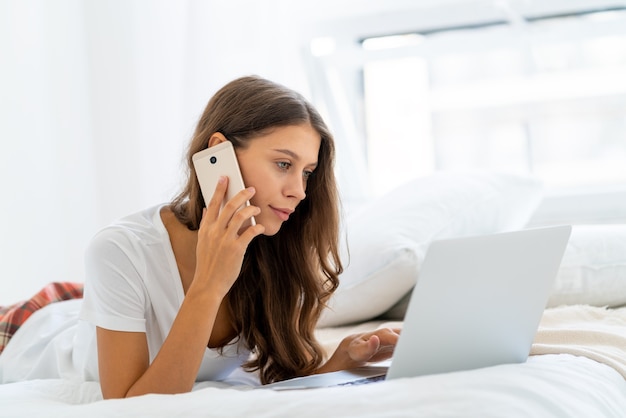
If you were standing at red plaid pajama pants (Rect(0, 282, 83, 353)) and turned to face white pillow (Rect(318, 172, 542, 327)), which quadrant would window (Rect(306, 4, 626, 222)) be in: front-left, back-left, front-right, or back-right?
front-left

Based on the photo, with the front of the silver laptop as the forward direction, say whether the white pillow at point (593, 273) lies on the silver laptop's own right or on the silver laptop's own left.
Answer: on the silver laptop's own right

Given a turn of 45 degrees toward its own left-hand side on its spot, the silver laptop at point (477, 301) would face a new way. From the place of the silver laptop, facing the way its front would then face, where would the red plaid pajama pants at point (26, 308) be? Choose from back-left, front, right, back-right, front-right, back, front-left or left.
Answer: front-right

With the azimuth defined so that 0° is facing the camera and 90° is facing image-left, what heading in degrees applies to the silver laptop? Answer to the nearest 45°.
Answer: approximately 135°

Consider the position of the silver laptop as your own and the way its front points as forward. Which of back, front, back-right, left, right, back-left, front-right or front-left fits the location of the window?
front-right

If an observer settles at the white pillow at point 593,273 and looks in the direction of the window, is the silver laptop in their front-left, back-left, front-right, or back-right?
back-left
